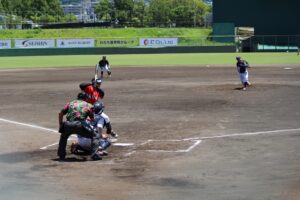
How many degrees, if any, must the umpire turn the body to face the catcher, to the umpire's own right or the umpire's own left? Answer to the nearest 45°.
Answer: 0° — they already face them

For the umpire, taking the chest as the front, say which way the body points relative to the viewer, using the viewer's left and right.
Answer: facing away from the viewer and to the right of the viewer
